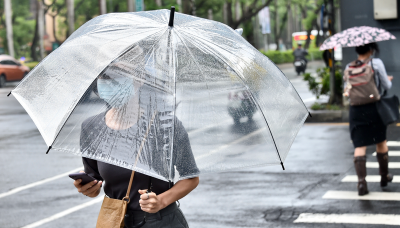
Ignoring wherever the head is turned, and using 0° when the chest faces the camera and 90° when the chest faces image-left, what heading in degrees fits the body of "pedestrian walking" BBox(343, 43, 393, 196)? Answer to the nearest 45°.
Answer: approximately 225°

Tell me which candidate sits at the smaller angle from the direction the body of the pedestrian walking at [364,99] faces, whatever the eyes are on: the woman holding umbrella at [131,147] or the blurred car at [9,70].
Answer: the blurred car

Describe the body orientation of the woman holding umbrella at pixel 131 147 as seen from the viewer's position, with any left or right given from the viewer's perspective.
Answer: facing the viewer and to the left of the viewer

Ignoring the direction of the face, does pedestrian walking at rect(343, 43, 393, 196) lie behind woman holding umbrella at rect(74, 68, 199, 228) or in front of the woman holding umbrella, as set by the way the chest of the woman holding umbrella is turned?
behind

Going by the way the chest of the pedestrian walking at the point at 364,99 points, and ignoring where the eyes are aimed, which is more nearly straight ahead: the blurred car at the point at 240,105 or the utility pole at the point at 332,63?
the utility pole

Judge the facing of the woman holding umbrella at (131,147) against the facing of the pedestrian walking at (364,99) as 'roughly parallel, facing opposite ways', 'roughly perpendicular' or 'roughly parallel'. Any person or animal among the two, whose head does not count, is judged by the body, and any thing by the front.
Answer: roughly parallel, facing opposite ways

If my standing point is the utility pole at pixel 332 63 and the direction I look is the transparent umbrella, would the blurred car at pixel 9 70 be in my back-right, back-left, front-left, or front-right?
back-right

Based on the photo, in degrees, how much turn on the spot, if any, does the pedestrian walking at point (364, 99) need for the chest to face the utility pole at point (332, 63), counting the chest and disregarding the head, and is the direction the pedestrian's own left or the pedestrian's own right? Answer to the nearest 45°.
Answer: approximately 45° to the pedestrian's own left

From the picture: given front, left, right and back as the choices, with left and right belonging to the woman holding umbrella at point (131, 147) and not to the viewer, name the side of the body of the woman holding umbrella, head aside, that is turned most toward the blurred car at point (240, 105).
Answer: back

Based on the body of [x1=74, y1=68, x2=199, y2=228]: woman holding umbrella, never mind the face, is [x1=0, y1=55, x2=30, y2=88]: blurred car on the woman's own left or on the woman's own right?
on the woman's own right

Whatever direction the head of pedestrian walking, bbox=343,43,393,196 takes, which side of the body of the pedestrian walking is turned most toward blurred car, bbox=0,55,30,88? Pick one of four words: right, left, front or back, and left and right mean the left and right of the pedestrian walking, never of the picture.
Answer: left

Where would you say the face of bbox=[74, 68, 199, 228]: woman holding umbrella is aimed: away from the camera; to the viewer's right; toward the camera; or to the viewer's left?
toward the camera
